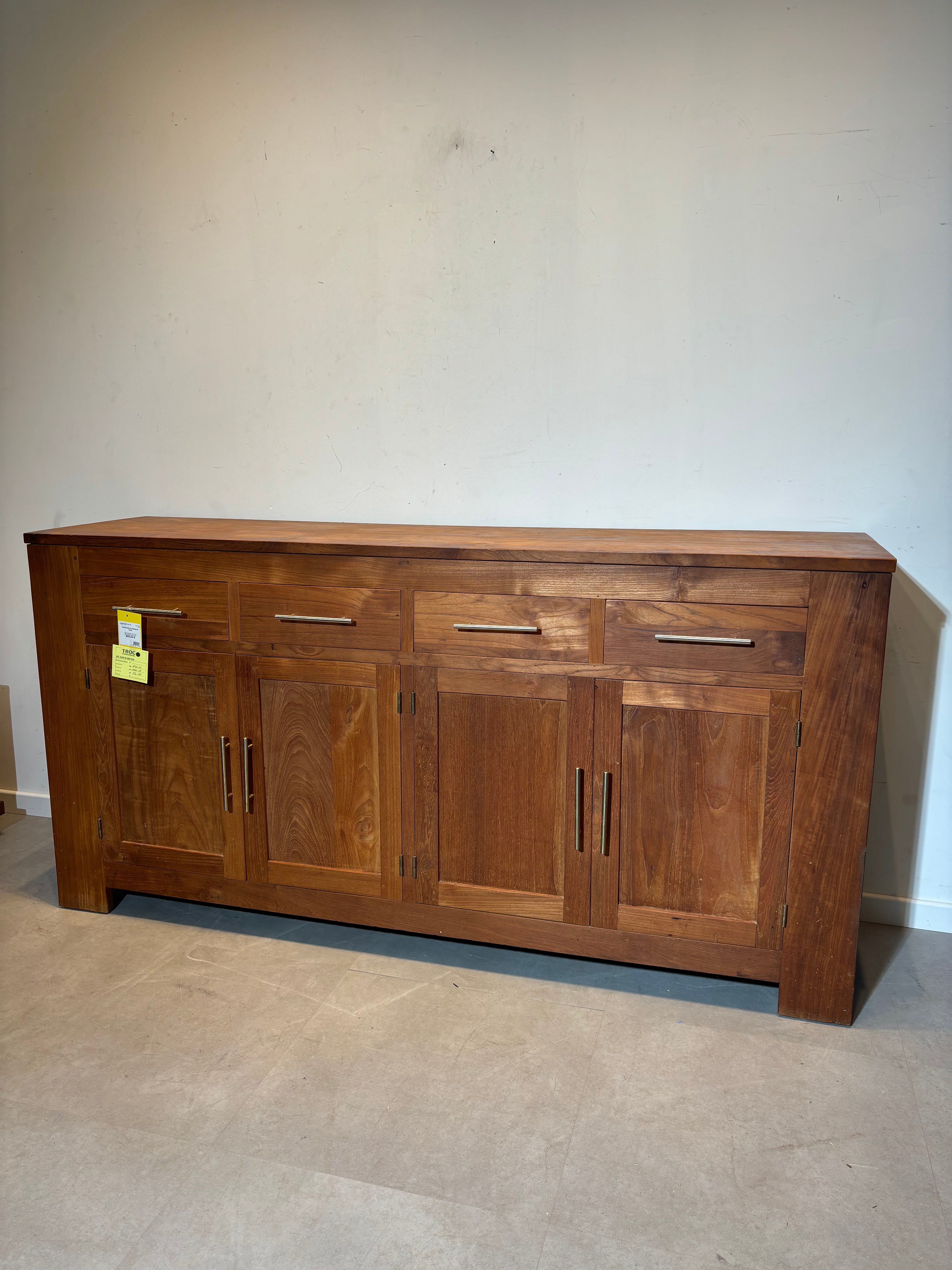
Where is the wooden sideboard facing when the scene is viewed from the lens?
facing the viewer
